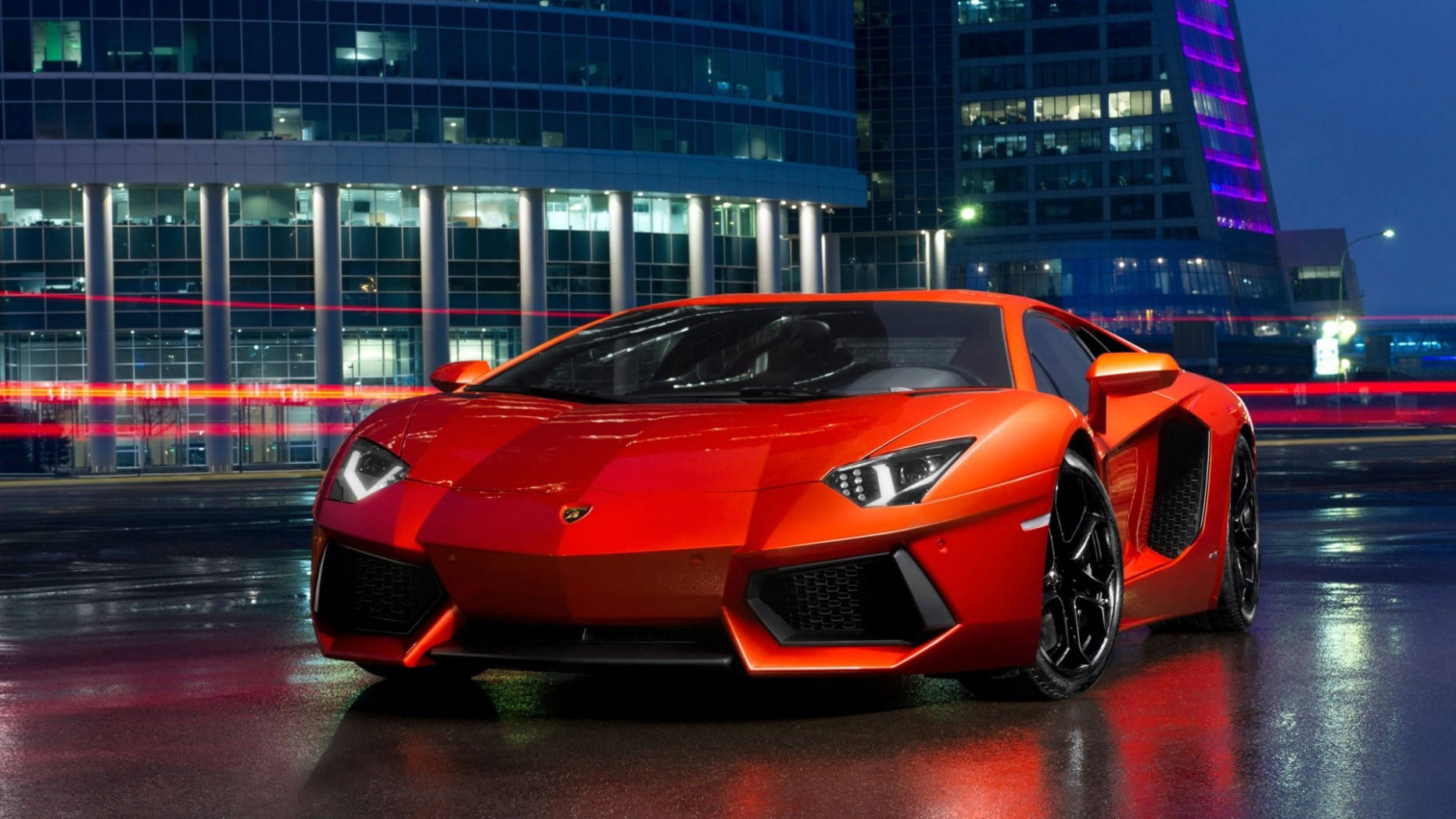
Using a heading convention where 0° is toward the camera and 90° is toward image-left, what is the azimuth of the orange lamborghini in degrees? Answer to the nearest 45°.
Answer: approximately 45°
